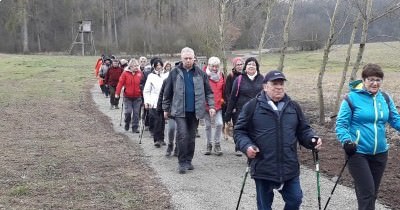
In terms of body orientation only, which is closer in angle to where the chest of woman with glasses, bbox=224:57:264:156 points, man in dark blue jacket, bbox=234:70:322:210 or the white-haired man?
the man in dark blue jacket

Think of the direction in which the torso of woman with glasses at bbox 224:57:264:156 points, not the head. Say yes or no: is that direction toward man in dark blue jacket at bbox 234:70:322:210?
yes

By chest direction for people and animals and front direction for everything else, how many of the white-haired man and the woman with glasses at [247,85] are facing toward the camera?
2

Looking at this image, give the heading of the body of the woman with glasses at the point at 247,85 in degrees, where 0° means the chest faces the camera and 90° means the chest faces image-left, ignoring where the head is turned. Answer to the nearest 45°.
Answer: approximately 0°

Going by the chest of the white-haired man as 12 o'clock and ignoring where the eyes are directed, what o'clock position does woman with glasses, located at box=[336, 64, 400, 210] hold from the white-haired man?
The woman with glasses is roughly at 11 o'clock from the white-haired man.

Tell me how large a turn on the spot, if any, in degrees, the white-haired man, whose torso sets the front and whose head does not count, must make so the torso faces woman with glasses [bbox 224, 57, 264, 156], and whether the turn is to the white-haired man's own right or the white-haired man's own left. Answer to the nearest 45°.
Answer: approximately 90° to the white-haired man's own left
